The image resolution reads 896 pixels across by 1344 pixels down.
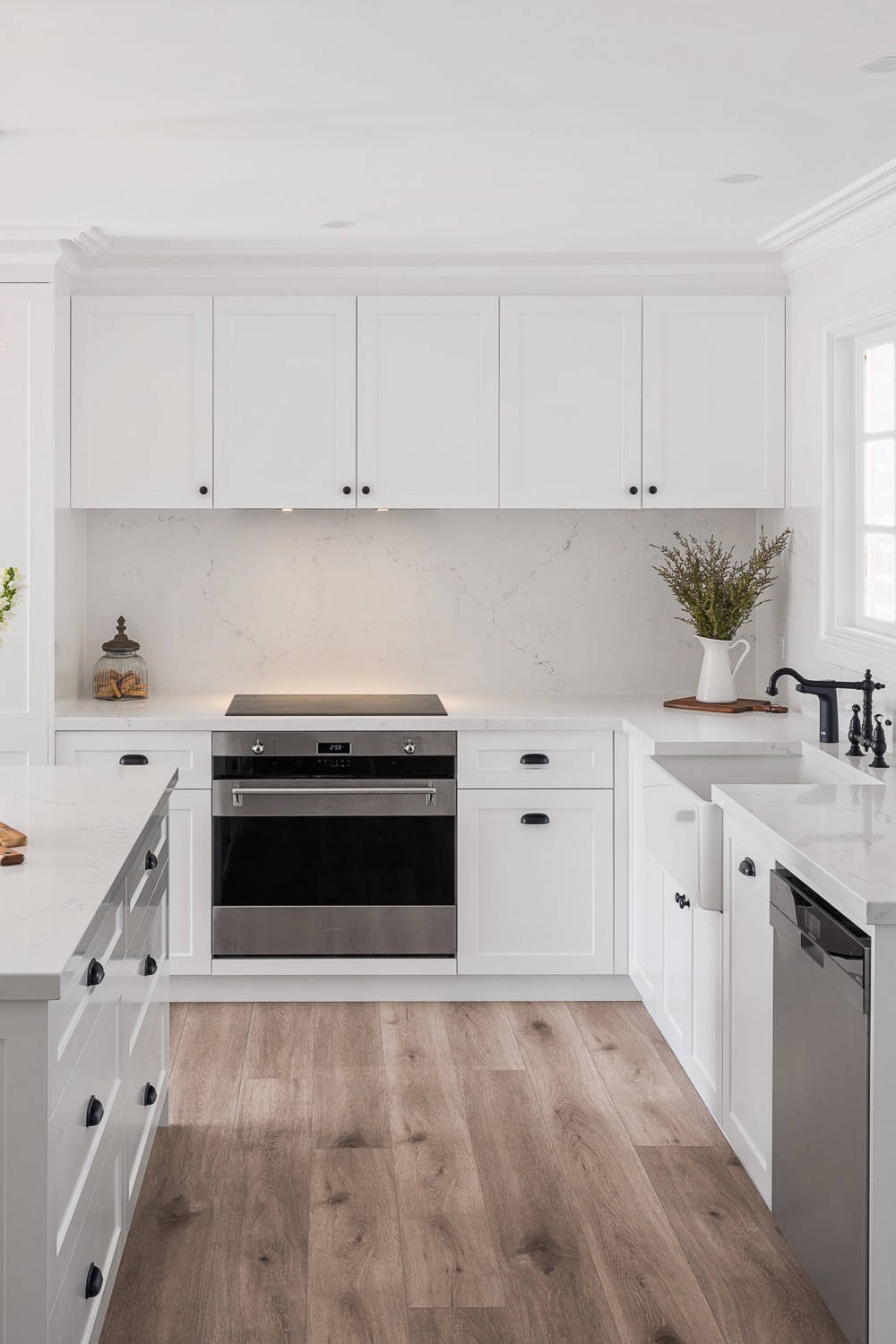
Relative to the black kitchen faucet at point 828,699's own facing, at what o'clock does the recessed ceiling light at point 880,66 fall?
The recessed ceiling light is roughly at 9 o'clock from the black kitchen faucet.

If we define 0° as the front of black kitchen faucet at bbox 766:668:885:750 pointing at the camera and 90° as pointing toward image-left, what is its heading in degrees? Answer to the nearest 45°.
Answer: approximately 90°

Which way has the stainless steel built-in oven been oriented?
toward the camera

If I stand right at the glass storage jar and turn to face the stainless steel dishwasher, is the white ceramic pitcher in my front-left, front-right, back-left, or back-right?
front-left

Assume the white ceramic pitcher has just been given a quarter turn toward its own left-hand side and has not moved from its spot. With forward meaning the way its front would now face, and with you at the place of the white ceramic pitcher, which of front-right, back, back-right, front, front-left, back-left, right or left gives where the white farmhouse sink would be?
front

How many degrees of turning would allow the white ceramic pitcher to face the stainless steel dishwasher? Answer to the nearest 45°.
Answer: approximately 90° to its left

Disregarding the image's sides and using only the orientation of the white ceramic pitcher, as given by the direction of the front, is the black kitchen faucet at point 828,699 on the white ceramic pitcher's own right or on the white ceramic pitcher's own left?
on the white ceramic pitcher's own left

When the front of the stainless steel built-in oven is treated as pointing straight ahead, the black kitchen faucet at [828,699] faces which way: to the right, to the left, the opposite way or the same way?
to the right

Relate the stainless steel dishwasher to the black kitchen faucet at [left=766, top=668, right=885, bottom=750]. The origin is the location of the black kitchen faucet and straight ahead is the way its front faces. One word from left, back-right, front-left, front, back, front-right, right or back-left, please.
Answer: left

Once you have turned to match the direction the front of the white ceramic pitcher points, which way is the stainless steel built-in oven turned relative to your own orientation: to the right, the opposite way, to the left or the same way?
to the left
